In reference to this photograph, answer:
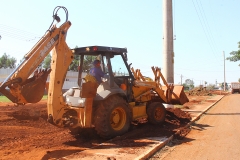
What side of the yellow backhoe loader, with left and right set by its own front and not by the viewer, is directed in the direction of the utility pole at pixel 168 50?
front

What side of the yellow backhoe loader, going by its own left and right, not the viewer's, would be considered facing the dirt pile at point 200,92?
front

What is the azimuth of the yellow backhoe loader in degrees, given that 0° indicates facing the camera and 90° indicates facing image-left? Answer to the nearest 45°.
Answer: approximately 225°
